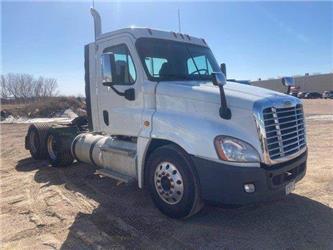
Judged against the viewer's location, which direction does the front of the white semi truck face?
facing the viewer and to the right of the viewer
